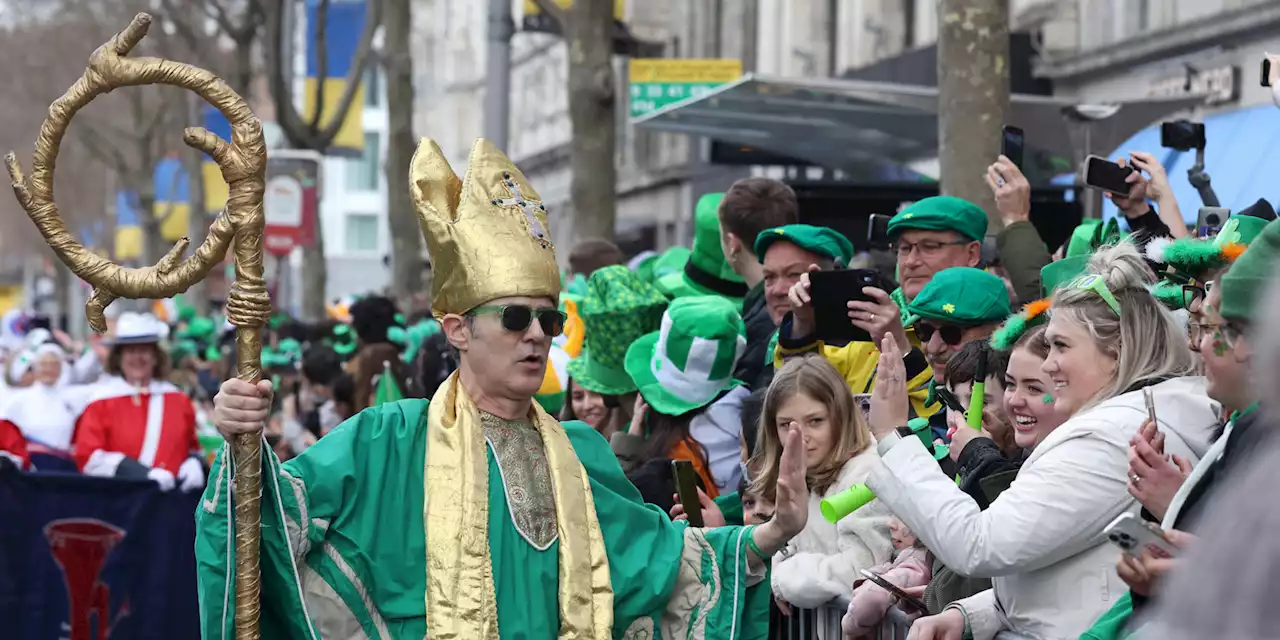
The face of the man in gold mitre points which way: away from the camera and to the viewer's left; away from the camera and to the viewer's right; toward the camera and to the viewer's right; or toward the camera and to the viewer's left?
toward the camera and to the viewer's right

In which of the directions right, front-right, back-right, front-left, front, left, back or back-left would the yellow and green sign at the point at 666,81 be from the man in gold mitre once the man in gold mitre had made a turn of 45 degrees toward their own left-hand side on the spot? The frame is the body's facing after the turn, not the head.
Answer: left

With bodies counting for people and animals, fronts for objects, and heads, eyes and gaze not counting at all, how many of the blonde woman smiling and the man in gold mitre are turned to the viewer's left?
1

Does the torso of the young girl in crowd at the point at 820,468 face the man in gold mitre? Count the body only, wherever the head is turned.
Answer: yes

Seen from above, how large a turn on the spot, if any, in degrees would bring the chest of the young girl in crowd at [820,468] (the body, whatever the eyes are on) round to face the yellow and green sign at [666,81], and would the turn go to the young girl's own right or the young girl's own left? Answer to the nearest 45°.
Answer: approximately 135° to the young girl's own right

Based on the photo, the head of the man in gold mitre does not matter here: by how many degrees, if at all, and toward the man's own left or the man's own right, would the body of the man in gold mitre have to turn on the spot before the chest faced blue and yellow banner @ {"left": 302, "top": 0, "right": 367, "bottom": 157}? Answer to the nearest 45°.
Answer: approximately 135° to the man's own left

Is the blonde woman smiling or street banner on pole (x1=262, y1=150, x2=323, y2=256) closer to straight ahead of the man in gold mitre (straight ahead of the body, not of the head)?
the blonde woman smiling

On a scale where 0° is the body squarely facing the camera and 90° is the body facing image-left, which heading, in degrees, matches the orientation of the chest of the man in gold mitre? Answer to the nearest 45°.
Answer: approximately 315°

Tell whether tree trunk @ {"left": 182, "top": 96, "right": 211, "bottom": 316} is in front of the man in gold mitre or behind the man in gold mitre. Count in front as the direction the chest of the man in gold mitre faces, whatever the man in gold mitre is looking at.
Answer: behind

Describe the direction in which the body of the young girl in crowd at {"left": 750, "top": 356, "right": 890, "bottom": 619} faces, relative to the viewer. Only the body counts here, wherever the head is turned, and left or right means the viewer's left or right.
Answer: facing the viewer and to the left of the viewer

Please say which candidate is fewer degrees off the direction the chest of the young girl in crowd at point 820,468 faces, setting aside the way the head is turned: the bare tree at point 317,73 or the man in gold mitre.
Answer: the man in gold mitre

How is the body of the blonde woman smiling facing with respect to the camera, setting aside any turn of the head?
to the viewer's left

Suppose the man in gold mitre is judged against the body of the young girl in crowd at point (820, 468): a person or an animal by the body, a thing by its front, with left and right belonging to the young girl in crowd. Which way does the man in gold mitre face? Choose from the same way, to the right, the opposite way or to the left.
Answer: to the left
